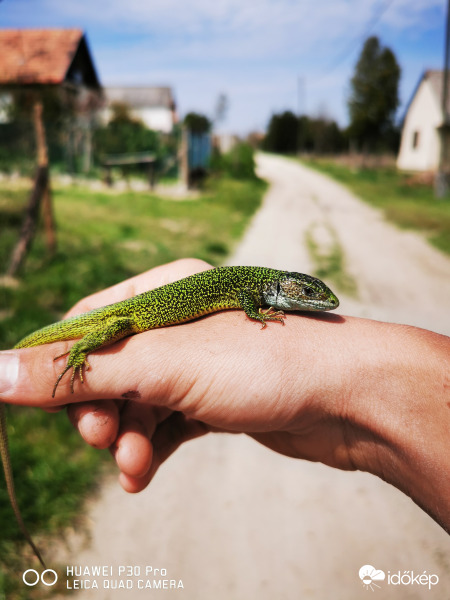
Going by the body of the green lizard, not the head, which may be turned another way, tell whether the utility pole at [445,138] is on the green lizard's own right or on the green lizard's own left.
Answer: on the green lizard's own left

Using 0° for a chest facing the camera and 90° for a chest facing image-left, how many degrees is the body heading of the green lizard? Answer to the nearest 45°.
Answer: approximately 270°

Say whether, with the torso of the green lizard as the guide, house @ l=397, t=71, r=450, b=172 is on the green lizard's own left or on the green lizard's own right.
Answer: on the green lizard's own left

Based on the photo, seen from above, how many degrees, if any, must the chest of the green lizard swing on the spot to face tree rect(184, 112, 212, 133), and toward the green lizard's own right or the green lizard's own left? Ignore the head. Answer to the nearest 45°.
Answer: approximately 90° to the green lizard's own left

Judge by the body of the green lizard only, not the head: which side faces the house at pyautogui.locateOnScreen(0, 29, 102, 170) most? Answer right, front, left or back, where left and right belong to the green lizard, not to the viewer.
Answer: left
